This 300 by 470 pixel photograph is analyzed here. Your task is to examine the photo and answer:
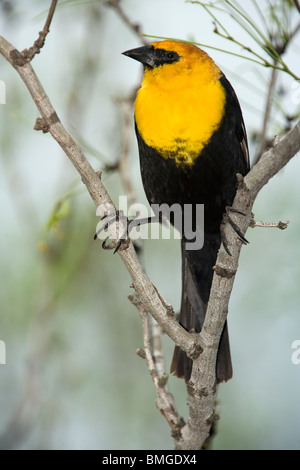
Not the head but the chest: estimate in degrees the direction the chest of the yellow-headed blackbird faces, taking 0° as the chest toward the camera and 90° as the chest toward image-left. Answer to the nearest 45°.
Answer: approximately 45°
